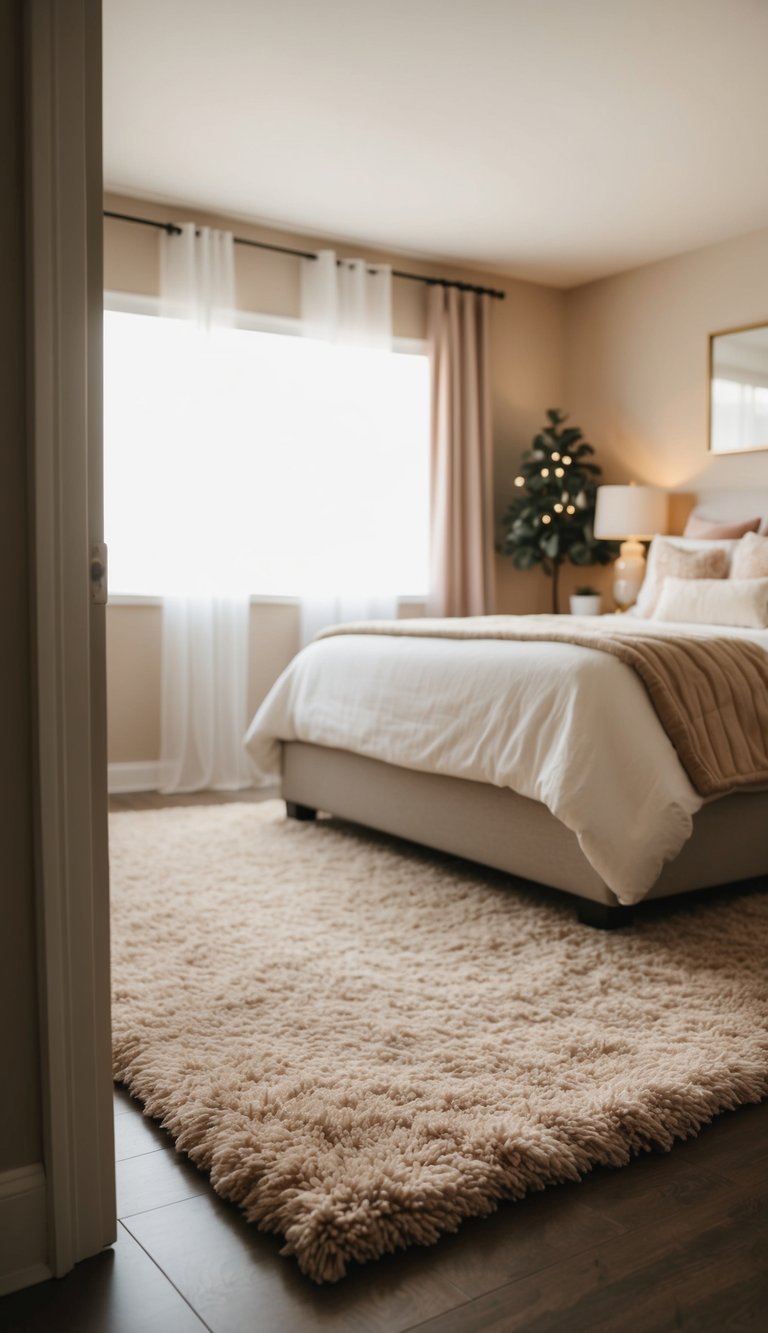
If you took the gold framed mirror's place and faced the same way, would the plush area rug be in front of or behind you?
in front

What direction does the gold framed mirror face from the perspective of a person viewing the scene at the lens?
facing the viewer and to the left of the viewer

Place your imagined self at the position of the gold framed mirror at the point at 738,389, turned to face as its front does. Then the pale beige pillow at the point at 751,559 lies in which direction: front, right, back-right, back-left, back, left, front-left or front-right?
front-left

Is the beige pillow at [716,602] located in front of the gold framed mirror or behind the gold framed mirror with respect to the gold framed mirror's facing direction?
in front

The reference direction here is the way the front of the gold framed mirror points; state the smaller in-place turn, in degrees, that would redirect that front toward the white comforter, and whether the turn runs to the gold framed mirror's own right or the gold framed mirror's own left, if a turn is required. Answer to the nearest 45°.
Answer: approximately 45° to the gold framed mirror's own left

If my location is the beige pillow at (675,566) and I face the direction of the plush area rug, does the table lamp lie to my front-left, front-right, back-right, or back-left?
back-right

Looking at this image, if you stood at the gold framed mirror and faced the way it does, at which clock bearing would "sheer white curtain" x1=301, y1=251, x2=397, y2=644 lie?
The sheer white curtain is roughly at 1 o'clock from the gold framed mirror.

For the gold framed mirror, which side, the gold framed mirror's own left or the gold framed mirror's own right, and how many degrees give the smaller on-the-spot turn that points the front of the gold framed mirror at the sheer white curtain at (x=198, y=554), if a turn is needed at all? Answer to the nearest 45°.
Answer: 0° — it already faces it
